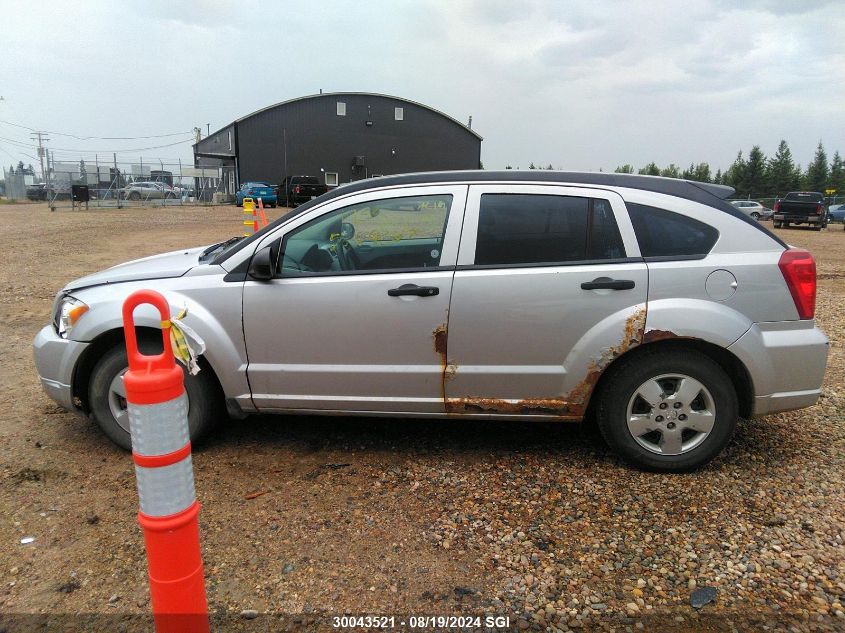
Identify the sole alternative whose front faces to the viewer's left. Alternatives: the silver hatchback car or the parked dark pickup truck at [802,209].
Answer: the silver hatchback car

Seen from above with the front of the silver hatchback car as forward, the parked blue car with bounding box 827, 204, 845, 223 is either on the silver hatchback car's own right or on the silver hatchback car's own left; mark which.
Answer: on the silver hatchback car's own right

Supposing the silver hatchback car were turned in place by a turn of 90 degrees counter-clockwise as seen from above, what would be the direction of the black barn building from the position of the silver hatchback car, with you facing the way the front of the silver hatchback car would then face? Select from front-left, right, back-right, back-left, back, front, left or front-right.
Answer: back

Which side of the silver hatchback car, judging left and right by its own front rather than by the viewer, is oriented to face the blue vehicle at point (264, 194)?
right

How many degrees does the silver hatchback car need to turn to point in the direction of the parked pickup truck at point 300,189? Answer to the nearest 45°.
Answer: approximately 90° to its right

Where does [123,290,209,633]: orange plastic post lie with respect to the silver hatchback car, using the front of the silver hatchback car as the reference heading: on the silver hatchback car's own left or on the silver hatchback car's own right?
on the silver hatchback car's own left

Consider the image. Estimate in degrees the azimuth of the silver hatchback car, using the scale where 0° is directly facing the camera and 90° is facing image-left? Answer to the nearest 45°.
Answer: approximately 90°
